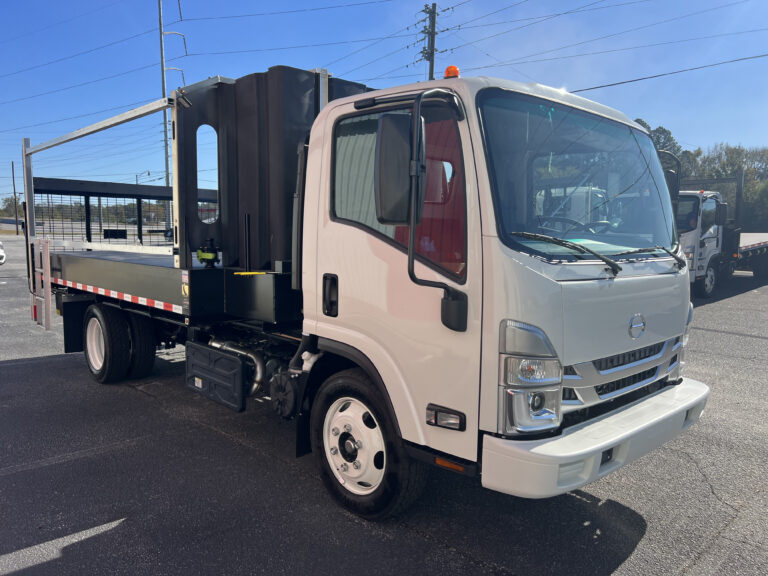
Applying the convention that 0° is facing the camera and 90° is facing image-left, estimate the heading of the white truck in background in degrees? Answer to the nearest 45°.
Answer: approximately 45°

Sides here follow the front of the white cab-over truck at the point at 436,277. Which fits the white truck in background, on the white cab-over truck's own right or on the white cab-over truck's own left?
on the white cab-over truck's own left

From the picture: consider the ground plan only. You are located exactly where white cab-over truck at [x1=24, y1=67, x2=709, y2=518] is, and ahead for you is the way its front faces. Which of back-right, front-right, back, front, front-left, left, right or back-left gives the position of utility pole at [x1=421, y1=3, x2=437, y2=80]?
back-left

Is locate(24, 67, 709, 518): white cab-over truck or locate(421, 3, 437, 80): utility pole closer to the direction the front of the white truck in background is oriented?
the white cab-over truck

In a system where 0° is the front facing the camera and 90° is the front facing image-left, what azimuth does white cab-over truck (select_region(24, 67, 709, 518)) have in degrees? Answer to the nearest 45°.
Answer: approximately 315°

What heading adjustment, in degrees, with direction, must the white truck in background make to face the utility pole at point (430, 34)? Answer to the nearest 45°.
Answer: approximately 90° to its right
